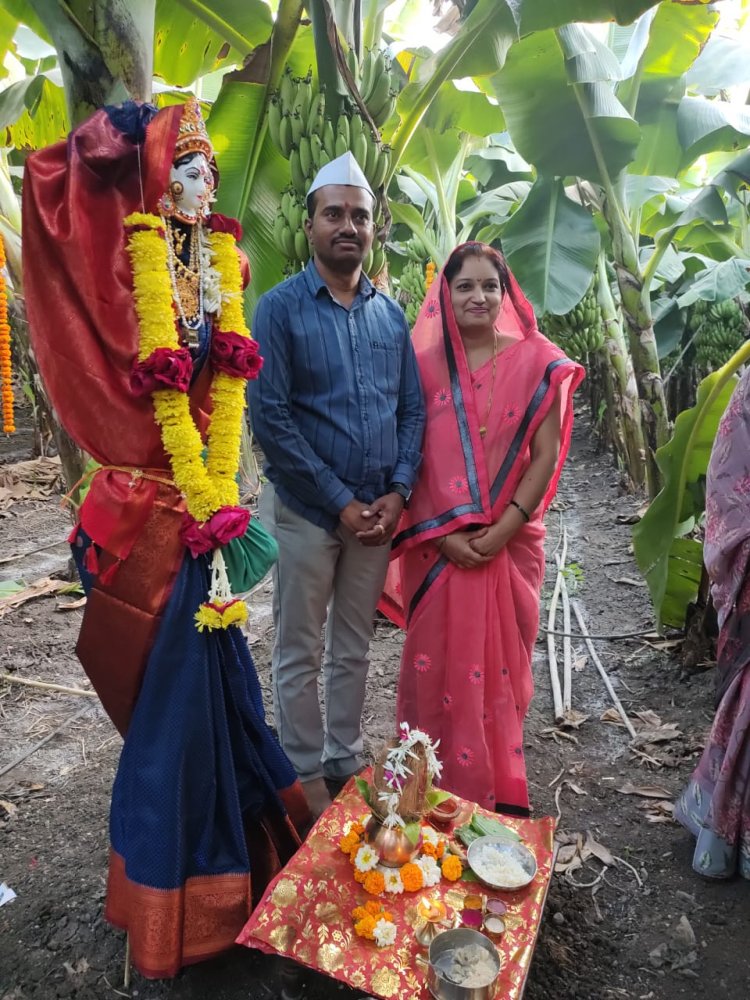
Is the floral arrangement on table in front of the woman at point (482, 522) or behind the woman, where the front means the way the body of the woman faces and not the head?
in front

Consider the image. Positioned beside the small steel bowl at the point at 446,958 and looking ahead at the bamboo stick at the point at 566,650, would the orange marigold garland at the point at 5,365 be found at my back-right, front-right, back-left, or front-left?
front-left

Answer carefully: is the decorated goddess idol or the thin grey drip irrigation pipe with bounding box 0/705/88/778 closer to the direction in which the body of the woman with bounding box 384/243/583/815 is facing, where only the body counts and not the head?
the decorated goddess idol

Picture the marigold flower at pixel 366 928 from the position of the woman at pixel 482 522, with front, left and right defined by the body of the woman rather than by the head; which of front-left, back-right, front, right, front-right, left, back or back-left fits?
front

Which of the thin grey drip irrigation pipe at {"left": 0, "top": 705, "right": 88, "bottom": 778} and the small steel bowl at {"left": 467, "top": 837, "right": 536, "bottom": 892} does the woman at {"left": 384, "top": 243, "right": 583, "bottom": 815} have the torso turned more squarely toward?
the small steel bowl

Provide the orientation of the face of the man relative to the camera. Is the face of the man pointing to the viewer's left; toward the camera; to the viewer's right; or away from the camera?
toward the camera

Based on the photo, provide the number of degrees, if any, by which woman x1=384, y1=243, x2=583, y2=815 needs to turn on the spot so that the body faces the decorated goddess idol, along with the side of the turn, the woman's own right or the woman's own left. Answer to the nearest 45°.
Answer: approximately 45° to the woman's own right

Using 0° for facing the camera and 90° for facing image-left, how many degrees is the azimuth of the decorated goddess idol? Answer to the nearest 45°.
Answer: approximately 315°

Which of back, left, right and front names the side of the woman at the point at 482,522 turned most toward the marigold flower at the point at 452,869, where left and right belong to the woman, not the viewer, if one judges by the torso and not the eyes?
front

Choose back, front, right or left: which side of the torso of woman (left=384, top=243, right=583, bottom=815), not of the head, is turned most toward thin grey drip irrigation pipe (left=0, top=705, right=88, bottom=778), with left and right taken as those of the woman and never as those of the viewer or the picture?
right

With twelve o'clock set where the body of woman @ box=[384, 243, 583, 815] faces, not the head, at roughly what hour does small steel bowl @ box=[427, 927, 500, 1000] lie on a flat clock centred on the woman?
The small steel bowl is roughly at 12 o'clock from the woman.

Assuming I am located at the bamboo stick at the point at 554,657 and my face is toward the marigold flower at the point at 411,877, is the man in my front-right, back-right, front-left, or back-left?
front-right

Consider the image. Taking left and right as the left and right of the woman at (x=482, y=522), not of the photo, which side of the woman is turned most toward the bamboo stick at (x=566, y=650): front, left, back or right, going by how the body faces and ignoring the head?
back

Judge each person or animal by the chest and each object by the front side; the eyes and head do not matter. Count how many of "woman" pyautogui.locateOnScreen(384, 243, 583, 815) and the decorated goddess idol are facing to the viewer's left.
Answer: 0

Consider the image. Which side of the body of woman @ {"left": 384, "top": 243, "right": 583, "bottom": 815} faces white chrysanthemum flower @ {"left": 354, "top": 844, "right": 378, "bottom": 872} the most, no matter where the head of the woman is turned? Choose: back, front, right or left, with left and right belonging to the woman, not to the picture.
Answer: front

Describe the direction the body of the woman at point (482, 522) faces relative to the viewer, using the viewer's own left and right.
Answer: facing the viewer
